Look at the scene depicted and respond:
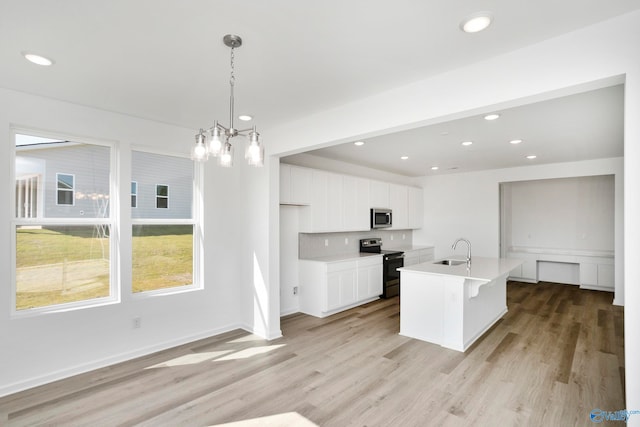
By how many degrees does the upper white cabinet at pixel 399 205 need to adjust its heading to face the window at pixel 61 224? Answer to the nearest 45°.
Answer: approximately 90° to its right

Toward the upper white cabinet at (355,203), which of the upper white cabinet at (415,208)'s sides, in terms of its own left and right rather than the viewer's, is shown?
right

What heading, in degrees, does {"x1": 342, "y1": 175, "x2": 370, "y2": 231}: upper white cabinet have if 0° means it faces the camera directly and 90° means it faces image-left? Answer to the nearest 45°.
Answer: approximately 315°

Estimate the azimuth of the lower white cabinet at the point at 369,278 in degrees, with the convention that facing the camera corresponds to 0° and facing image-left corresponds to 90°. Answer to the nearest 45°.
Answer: approximately 315°

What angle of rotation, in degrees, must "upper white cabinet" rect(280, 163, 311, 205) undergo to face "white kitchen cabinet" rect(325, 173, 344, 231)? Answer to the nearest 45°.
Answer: approximately 90° to its left

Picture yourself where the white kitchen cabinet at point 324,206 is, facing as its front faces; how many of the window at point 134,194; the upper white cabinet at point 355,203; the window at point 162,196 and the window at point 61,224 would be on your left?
1

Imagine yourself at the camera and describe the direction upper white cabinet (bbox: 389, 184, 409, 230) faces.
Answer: facing the viewer and to the right of the viewer

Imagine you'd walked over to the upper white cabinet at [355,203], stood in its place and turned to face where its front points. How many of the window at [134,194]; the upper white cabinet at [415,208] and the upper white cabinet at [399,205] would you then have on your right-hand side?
1

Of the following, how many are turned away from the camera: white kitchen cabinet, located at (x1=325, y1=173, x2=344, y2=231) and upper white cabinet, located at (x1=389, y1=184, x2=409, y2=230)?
0

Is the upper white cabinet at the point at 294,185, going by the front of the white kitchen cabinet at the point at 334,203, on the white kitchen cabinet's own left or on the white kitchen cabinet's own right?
on the white kitchen cabinet's own right

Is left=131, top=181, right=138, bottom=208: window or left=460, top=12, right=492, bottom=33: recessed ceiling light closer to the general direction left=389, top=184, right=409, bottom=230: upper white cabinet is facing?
the recessed ceiling light
